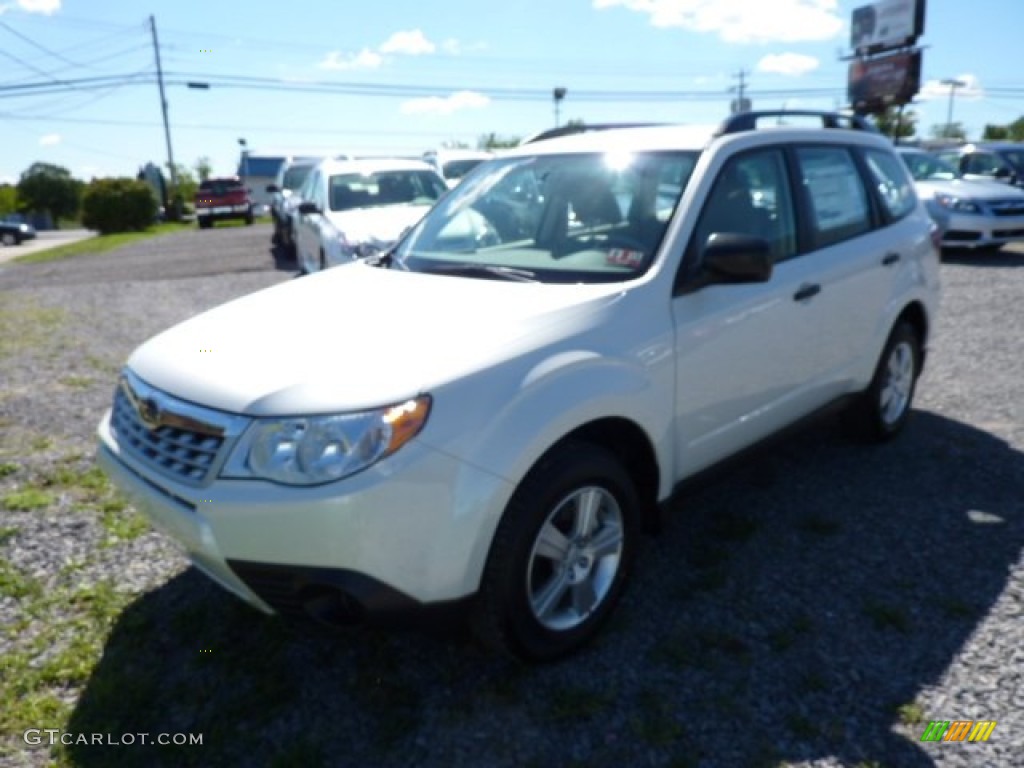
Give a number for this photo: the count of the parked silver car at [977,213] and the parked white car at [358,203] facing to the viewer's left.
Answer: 0

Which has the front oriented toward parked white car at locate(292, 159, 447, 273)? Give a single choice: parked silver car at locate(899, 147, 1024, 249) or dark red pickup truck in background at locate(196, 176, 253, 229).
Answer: the dark red pickup truck in background

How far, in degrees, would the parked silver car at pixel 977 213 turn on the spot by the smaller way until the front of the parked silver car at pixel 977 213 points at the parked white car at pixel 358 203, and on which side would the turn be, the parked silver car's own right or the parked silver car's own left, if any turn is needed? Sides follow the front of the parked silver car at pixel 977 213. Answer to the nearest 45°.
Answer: approximately 90° to the parked silver car's own right

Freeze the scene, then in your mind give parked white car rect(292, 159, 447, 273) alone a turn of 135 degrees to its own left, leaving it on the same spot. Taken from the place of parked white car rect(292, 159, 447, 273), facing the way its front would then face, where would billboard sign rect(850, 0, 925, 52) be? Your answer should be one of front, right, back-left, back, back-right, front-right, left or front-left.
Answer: front-right

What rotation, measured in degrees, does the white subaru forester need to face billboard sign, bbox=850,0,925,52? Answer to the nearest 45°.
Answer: approximately 180°

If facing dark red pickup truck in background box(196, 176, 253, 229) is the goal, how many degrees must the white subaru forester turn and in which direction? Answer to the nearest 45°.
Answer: approximately 135° to its right

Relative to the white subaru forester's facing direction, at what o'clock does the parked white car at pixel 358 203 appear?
The parked white car is roughly at 4 o'clock from the white subaru forester.

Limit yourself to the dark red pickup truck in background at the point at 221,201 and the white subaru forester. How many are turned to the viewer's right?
0

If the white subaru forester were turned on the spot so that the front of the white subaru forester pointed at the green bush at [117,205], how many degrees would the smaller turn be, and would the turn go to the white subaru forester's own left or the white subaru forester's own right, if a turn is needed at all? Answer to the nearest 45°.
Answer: approximately 90° to the white subaru forester's own right

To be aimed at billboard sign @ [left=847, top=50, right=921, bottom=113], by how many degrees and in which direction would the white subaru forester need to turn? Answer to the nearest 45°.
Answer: approximately 180°
